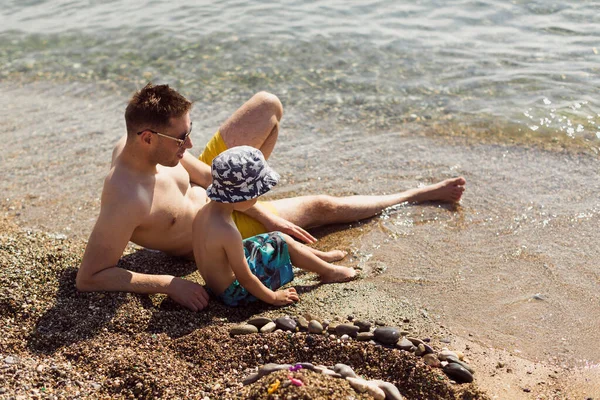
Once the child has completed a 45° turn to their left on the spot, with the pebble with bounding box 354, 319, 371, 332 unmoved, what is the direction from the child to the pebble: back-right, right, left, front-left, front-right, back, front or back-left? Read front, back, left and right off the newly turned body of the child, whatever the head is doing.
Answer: back-right

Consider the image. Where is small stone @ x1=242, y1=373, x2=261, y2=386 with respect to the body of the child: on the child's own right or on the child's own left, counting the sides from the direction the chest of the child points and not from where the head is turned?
on the child's own right

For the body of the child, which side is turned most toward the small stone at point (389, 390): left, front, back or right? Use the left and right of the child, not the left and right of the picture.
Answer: right

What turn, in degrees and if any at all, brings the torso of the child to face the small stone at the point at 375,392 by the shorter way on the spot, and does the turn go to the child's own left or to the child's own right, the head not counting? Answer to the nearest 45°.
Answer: approximately 90° to the child's own right

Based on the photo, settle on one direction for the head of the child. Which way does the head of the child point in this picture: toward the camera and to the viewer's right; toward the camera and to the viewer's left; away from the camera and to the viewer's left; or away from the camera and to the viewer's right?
away from the camera and to the viewer's right

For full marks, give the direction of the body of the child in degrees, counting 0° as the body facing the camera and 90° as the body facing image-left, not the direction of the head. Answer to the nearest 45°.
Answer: approximately 225°

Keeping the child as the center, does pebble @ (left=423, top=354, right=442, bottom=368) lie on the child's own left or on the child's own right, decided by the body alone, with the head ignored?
on the child's own right

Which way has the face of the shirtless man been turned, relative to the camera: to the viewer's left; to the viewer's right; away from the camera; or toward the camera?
to the viewer's right

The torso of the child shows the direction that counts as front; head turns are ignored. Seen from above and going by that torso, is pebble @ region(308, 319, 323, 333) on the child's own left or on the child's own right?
on the child's own right

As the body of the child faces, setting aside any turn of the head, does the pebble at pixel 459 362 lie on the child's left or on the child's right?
on the child's right

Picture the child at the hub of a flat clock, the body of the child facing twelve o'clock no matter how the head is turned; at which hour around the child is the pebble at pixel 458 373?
The pebble is roughly at 3 o'clock from the child.
